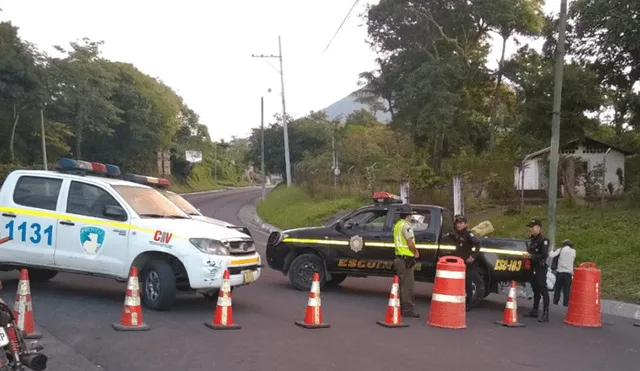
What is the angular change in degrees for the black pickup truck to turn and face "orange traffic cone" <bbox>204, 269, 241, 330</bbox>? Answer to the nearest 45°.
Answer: approximately 45° to its left

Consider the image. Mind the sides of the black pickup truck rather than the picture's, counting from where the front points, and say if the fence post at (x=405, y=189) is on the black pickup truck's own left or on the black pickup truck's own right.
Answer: on the black pickup truck's own right

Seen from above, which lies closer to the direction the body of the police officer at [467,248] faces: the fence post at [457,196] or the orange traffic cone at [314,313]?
the orange traffic cone

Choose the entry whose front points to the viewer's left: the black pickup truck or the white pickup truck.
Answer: the black pickup truck

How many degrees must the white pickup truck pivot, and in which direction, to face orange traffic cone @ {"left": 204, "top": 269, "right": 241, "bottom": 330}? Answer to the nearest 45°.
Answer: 0° — it already faces it

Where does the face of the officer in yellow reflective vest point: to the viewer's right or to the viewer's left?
to the viewer's right

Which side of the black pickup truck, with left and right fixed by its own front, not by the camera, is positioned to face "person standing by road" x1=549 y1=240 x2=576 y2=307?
back

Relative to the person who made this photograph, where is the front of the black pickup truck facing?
facing to the left of the viewer

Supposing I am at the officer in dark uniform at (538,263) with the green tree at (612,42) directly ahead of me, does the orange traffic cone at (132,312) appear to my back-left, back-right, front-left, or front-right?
back-left

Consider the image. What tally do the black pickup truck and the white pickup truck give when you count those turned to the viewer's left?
1

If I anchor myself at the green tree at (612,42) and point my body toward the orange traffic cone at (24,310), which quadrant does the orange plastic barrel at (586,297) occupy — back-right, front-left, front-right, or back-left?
front-left

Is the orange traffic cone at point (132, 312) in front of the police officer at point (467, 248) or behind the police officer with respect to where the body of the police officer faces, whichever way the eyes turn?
in front

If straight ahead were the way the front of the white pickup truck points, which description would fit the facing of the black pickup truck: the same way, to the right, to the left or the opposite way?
the opposite way
